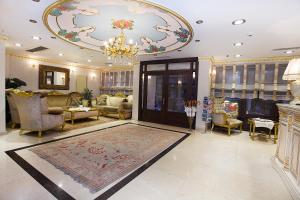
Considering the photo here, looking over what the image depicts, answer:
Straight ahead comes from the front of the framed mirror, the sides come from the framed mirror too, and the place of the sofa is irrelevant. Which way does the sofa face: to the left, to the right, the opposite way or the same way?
to the right

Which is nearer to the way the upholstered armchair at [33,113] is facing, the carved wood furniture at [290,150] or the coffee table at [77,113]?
the coffee table

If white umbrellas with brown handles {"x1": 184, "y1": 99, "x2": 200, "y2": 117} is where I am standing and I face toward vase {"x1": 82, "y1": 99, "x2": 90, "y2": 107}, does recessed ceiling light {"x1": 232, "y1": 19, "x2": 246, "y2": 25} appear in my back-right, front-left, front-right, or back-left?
back-left

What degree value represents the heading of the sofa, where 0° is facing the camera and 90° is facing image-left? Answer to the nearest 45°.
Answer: approximately 45°

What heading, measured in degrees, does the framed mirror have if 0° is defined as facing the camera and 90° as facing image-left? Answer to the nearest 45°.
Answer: approximately 315°

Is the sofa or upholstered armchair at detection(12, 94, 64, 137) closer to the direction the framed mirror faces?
the upholstered armchair

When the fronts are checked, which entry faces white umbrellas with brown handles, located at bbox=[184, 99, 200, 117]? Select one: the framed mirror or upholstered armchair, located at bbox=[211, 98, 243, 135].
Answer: the framed mirror

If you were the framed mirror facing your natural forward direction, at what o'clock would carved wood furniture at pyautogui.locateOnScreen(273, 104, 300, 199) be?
The carved wood furniture is roughly at 1 o'clock from the framed mirror.

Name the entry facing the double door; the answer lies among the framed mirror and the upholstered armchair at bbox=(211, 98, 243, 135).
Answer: the framed mirror

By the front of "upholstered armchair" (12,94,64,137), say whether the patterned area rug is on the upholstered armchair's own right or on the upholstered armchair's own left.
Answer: on the upholstered armchair's own right
